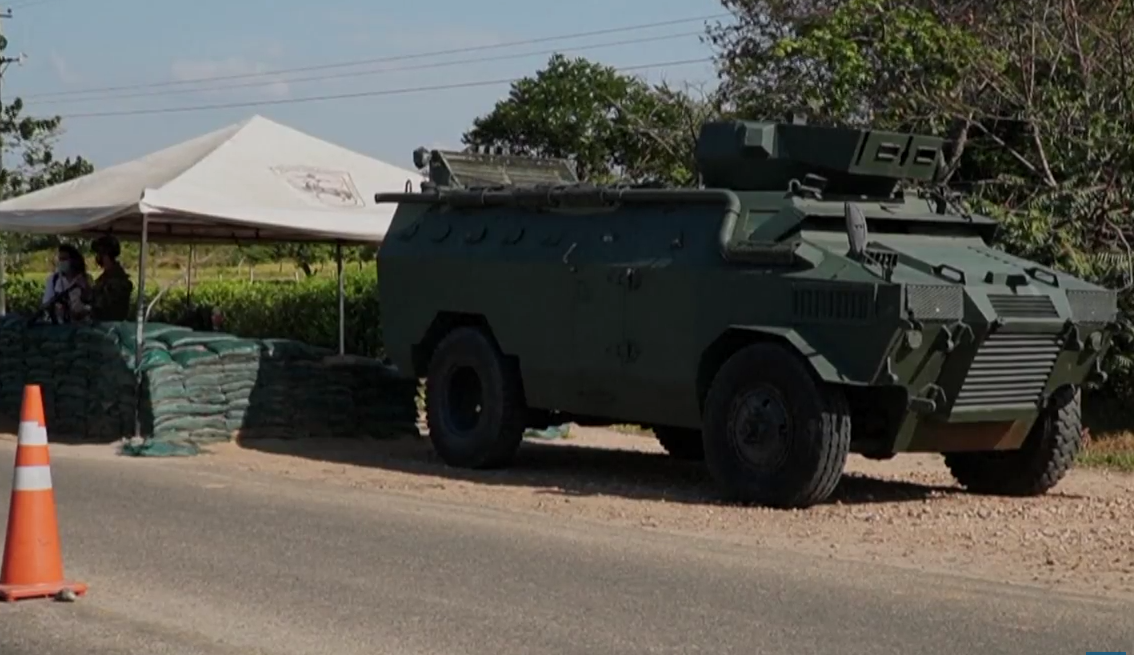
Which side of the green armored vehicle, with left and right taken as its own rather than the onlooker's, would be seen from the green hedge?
back

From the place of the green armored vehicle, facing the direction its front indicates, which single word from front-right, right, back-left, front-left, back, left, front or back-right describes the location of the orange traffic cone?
right

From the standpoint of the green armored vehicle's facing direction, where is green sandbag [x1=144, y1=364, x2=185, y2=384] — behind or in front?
behind

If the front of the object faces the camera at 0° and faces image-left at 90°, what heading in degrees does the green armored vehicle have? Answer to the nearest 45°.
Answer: approximately 315°
